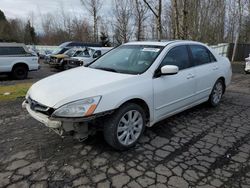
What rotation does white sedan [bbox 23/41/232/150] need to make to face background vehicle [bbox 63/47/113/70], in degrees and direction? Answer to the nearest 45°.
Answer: approximately 135° to its right

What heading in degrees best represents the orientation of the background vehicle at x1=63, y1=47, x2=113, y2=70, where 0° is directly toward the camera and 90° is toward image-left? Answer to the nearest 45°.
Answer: approximately 45°

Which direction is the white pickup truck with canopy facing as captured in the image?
to the viewer's left

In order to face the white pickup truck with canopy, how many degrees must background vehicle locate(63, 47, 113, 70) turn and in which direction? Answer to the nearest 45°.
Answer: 0° — it already faces it
